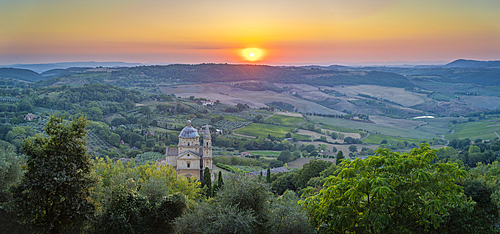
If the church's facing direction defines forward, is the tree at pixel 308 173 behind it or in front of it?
in front

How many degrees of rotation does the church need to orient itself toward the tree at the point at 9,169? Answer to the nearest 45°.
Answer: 0° — it already faces it

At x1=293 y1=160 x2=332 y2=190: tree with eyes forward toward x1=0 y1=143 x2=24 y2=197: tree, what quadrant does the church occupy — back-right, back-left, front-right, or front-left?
front-right

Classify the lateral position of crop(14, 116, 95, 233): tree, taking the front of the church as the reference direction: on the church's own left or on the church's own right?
on the church's own right

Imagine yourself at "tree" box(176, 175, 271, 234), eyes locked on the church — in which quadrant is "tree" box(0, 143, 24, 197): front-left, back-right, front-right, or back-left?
front-left
